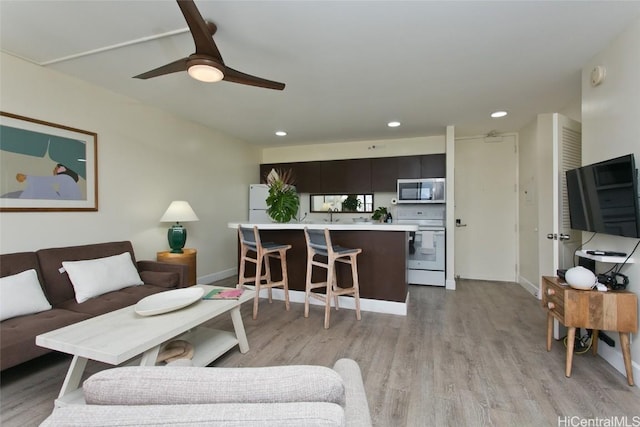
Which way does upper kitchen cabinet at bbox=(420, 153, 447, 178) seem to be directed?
toward the camera

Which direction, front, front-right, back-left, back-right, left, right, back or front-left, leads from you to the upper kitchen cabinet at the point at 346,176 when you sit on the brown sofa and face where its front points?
front-left

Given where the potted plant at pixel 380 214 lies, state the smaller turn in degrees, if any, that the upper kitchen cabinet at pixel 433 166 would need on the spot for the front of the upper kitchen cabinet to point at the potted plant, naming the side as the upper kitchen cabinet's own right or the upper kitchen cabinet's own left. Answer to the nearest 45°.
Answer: approximately 90° to the upper kitchen cabinet's own right

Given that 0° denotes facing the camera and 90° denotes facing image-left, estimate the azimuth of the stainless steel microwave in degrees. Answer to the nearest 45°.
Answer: approximately 0°

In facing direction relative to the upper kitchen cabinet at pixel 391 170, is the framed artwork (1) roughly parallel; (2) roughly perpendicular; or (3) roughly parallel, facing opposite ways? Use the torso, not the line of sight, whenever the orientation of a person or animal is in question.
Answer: roughly perpendicular

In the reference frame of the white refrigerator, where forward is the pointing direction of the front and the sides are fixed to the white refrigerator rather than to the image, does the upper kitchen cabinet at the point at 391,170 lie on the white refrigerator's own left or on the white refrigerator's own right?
on the white refrigerator's own left

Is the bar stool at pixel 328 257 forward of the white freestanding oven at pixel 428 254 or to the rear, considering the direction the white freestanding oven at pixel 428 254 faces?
forward

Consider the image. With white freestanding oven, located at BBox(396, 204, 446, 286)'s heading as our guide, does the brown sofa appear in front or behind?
in front

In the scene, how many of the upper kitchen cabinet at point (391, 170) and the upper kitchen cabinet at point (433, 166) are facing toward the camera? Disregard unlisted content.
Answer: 2

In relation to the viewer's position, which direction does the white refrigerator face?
facing the viewer

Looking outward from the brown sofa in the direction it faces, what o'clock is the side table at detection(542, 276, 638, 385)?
The side table is roughly at 12 o'clock from the brown sofa.

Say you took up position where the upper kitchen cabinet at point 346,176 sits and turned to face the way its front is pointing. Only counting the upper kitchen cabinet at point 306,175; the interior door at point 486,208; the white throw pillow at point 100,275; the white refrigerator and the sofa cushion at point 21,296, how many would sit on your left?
1

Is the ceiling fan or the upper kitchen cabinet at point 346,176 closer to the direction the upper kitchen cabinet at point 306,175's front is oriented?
the ceiling fan

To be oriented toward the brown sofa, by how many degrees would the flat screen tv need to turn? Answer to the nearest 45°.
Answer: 0° — it already faces it

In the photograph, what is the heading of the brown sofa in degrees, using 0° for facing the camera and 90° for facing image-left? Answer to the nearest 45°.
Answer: approximately 315°

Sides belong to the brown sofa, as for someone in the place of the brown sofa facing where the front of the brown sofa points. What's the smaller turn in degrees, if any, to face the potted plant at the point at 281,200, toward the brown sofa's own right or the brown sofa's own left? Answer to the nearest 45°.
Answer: approximately 45° to the brown sofa's own left

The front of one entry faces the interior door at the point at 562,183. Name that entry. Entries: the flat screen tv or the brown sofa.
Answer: the brown sofa
